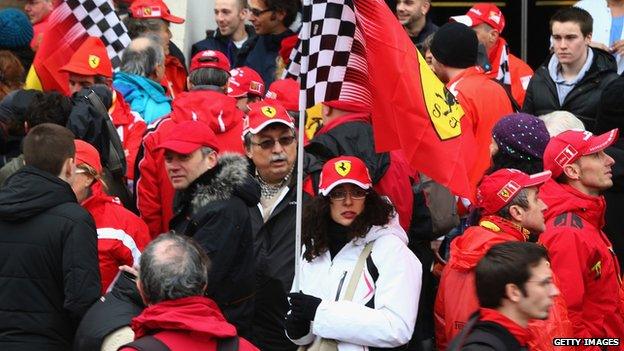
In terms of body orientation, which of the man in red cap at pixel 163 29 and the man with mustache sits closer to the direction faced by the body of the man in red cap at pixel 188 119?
the man in red cap

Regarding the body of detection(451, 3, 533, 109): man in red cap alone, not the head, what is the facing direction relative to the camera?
to the viewer's left

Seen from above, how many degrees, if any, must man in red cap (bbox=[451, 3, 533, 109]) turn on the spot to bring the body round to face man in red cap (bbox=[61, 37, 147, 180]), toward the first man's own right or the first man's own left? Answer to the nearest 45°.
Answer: approximately 45° to the first man's own left

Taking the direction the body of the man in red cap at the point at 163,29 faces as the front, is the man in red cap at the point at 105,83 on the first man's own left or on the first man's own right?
on the first man's own right
